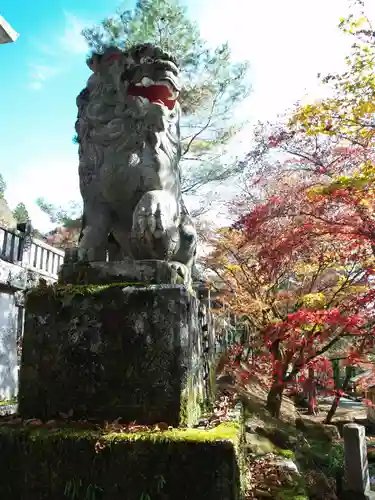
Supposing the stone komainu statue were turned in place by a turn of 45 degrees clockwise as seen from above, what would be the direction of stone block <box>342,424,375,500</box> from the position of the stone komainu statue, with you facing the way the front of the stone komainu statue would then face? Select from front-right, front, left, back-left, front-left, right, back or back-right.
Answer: back-left

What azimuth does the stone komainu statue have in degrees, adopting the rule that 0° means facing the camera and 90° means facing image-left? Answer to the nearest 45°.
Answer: approximately 315°

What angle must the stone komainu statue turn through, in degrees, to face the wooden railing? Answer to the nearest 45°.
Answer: approximately 135° to its right

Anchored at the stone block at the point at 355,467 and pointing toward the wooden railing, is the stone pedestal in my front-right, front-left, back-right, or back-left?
front-left
